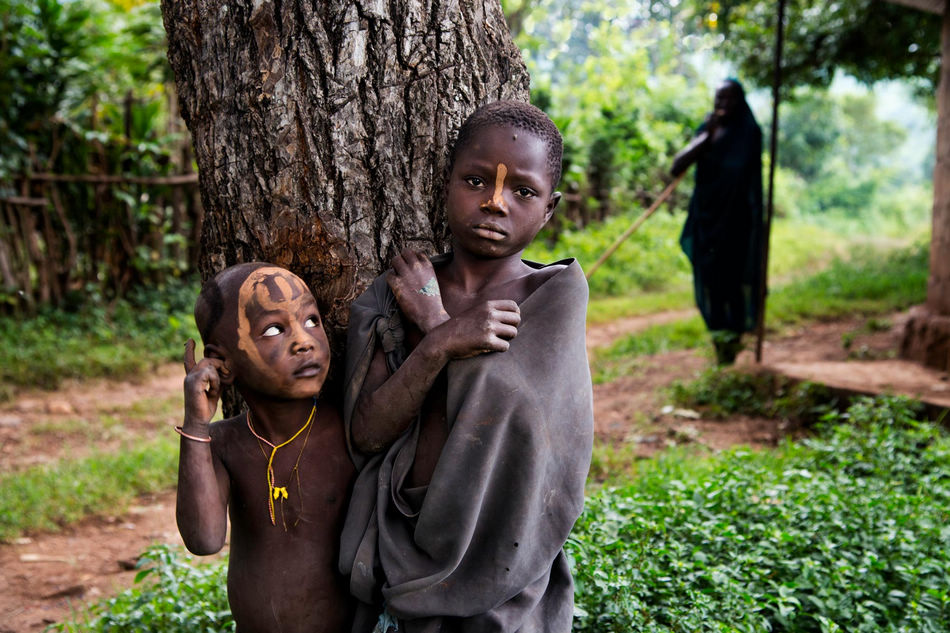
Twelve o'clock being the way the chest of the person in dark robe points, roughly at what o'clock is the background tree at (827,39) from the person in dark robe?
The background tree is roughly at 5 o'clock from the person in dark robe.

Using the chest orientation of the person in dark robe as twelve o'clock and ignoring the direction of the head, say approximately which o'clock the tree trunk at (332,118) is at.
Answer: The tree trunk is roughly at 11 o'clock from the person in dark robe.

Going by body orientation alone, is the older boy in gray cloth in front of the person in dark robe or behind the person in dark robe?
in front

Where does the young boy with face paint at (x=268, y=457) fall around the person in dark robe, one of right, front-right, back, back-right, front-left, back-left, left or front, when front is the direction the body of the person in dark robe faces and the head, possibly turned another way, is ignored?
front-left

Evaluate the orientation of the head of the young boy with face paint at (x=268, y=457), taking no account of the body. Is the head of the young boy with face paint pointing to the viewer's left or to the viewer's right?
to the viewer's right

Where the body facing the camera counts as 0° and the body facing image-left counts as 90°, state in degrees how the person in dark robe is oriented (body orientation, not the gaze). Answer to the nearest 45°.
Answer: approximately 45°

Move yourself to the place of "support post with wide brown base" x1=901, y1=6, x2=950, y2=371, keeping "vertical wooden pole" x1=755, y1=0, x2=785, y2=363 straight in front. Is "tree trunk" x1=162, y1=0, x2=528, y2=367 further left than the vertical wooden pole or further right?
left

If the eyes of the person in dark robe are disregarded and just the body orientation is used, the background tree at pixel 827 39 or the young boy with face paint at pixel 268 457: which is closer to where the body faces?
the young boy with face paint
